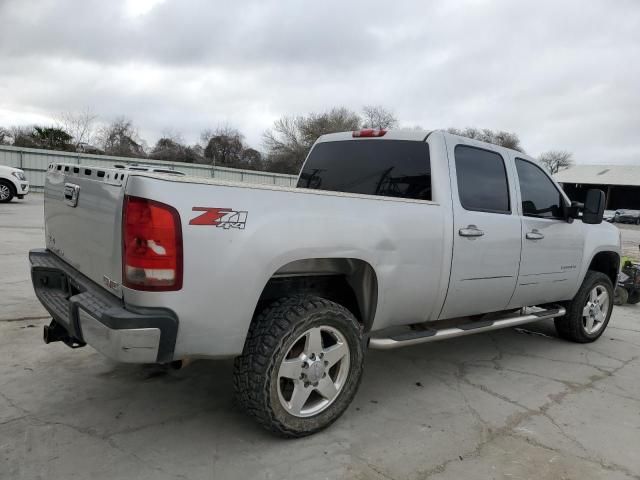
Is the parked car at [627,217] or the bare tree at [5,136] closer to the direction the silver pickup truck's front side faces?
the parked car

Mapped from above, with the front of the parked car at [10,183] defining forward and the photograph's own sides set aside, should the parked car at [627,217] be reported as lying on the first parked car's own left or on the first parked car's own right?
on the first parked car's own left

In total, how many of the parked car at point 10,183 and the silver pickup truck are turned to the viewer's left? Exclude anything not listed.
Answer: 0

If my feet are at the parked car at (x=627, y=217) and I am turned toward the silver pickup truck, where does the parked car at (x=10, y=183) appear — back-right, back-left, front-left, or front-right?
front-right

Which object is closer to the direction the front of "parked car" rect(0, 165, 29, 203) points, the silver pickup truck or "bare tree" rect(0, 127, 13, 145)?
the silver pickup truck

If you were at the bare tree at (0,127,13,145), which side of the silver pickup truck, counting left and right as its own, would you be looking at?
left

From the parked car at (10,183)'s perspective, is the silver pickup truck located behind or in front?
in front

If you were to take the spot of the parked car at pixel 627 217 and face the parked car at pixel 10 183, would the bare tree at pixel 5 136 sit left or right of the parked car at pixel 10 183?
right

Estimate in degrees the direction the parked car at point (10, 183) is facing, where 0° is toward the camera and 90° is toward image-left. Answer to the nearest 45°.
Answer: approximately 315°

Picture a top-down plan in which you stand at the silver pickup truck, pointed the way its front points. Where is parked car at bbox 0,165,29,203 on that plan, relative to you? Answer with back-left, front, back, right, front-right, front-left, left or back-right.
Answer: left

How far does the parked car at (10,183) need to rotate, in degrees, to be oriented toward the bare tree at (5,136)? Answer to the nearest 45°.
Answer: approximately 135° to its left

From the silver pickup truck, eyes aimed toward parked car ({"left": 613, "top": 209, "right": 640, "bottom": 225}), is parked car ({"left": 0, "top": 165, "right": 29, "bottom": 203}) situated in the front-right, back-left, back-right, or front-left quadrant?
front-left

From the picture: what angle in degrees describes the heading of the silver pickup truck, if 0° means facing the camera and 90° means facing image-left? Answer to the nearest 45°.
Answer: approximately 225°
